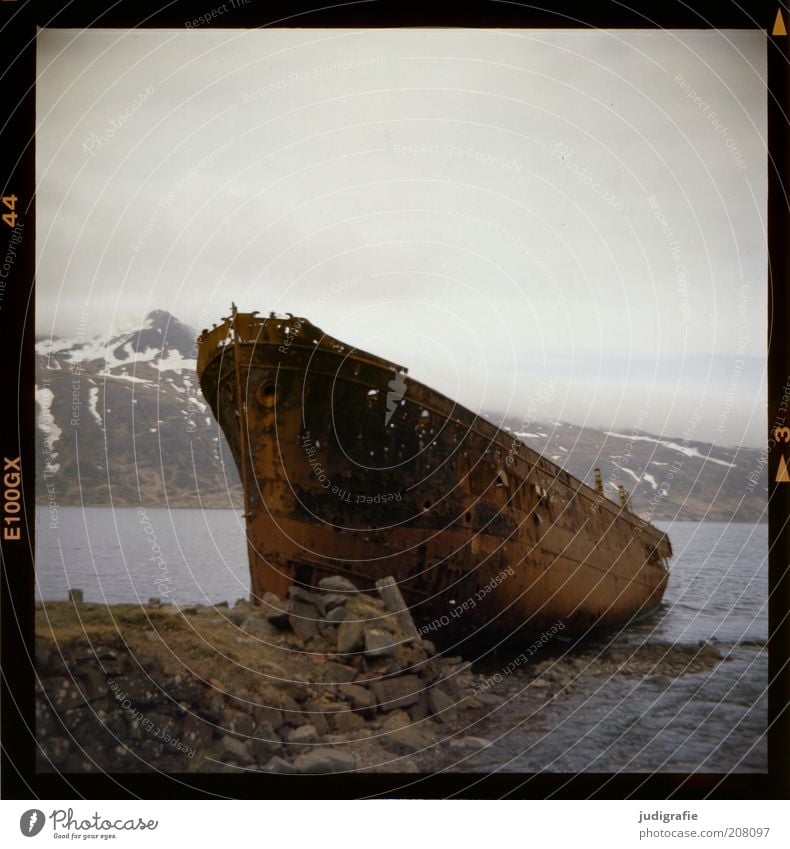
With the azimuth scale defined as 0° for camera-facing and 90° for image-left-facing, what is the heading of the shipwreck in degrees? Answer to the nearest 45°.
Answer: approximately 45°

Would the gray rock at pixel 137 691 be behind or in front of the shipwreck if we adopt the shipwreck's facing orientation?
in front

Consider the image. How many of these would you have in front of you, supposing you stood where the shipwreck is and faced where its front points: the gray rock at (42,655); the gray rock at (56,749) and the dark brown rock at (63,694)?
3

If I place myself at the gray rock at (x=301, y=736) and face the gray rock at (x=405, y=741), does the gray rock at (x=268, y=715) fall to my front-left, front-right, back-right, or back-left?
back-left

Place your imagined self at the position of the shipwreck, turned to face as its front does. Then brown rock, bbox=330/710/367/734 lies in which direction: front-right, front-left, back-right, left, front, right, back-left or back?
front-left

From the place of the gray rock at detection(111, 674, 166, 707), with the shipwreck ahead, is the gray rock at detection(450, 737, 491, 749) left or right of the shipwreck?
right

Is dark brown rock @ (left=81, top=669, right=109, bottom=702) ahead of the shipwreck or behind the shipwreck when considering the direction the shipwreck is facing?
ahead
